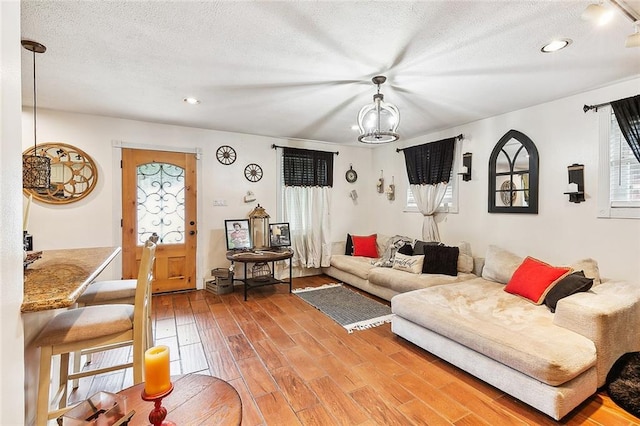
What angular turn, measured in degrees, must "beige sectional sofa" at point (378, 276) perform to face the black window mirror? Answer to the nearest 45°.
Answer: approximately 135° to its left

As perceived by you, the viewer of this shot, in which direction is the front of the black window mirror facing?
facing the viewer and to the left of the viewer

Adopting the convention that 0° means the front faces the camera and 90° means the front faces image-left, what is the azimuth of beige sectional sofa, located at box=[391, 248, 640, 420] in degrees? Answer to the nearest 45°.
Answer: approximately 45°

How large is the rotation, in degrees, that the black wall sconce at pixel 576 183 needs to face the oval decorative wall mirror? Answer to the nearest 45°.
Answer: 0° — it already faces it

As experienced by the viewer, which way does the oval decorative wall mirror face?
facing the viewer

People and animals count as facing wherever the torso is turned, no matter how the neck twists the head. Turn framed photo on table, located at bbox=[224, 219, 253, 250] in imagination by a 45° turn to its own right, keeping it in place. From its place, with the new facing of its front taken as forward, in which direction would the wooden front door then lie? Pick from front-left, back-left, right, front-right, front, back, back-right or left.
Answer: front-right

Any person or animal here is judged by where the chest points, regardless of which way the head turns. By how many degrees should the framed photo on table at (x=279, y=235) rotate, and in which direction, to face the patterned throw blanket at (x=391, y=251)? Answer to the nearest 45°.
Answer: approximately 90° to its left

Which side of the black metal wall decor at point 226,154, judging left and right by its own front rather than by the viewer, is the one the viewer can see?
front

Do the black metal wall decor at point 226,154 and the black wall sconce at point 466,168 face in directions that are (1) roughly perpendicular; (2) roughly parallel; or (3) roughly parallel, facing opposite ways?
roughly perpendicular

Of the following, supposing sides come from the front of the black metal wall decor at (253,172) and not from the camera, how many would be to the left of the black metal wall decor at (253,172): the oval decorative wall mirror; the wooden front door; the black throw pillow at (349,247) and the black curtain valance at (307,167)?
2

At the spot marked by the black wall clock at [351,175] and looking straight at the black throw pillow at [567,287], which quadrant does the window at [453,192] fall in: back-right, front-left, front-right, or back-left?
front-left

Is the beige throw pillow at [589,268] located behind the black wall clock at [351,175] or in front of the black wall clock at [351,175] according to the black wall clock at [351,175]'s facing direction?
in front

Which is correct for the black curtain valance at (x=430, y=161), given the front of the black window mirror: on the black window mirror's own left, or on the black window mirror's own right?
on the black window mirror's own right

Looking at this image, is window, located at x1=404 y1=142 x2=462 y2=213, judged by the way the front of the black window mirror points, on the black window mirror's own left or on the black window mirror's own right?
on the black window mirror's own right

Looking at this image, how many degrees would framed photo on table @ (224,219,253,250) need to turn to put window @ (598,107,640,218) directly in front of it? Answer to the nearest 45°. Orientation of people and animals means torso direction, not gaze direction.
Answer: approximately 45° to its left

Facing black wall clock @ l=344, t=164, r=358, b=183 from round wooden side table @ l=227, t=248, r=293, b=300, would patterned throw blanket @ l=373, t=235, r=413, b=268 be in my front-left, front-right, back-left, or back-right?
front-right

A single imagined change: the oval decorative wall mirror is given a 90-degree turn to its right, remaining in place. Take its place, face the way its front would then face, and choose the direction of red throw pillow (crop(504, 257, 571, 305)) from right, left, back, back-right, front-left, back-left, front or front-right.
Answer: back-left
